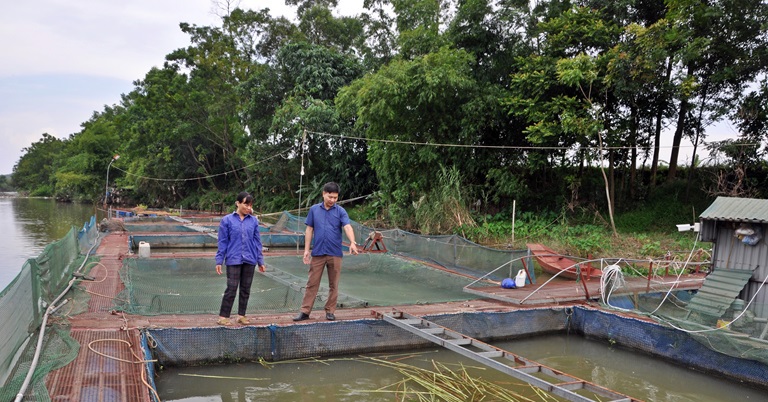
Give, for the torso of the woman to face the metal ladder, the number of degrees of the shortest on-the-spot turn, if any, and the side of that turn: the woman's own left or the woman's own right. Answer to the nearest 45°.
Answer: approximately 45° to the woman's own left

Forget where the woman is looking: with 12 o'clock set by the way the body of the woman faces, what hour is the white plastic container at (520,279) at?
The white plastic container is roughly at 8 o'clock from the woman.

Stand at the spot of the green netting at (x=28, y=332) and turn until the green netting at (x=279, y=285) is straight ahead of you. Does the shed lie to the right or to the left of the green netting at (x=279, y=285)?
right

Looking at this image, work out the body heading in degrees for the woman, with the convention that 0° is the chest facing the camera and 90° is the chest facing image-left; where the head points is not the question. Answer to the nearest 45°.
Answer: approximately 0°

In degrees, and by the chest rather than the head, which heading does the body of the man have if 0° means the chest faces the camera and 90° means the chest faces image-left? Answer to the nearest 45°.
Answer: approximately 0°

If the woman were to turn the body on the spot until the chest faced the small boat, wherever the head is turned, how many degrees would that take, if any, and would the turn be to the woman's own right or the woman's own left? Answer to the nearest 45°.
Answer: approximately 135° to the woman's own left

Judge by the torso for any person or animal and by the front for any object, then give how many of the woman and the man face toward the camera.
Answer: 2

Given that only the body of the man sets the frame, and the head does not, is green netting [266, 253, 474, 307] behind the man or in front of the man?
behind

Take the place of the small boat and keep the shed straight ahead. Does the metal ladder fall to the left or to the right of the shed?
right
